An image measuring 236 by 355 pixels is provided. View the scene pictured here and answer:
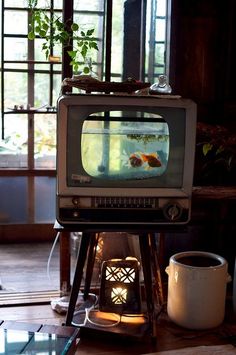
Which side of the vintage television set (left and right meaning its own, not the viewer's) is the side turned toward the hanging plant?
back

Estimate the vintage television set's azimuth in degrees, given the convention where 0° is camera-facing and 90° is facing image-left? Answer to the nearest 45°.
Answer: approximately 0°
